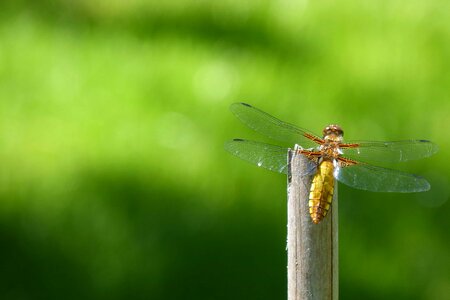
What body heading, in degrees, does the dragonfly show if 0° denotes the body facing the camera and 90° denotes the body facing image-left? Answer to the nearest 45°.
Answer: approximately 180°
